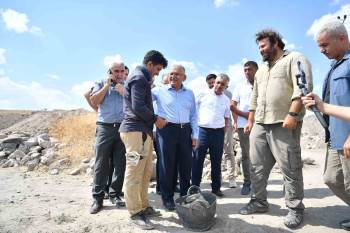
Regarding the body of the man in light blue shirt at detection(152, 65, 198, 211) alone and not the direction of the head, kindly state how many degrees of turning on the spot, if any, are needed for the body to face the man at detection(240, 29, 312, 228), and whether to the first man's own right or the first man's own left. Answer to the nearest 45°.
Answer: approximately 45° to the first man's own left

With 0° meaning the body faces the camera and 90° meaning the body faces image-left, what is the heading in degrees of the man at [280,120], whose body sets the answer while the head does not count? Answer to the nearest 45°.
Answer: approximately 45°

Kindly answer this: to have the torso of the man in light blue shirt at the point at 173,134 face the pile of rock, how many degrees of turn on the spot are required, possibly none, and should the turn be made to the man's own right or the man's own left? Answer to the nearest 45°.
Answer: approximately 135° to the man's own right

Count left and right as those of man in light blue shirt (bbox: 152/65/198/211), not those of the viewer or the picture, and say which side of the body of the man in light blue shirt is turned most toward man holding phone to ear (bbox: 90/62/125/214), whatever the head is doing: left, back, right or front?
right

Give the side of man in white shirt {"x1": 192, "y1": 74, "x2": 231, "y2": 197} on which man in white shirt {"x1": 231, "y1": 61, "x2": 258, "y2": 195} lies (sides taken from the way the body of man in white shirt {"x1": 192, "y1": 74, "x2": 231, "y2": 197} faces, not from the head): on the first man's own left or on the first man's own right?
on the first man's own left

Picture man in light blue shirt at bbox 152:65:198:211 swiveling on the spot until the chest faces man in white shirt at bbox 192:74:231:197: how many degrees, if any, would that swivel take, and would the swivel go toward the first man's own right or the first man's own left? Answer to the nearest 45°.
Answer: approximately 135° to the first man's own left

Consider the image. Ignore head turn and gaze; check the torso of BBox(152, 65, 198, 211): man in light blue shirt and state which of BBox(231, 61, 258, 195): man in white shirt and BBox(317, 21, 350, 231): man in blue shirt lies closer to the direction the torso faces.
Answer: the man in blue shirt

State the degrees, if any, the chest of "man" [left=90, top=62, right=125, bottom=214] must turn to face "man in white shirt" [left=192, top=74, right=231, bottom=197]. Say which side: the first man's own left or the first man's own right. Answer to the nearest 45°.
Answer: approximately 45° to the first man's own left
